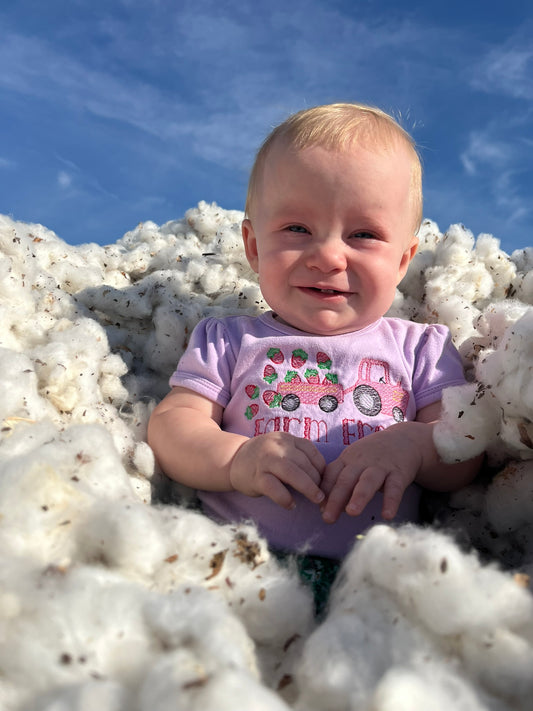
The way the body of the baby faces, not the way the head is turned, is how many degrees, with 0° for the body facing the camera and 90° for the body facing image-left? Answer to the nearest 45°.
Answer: approximately 0°
